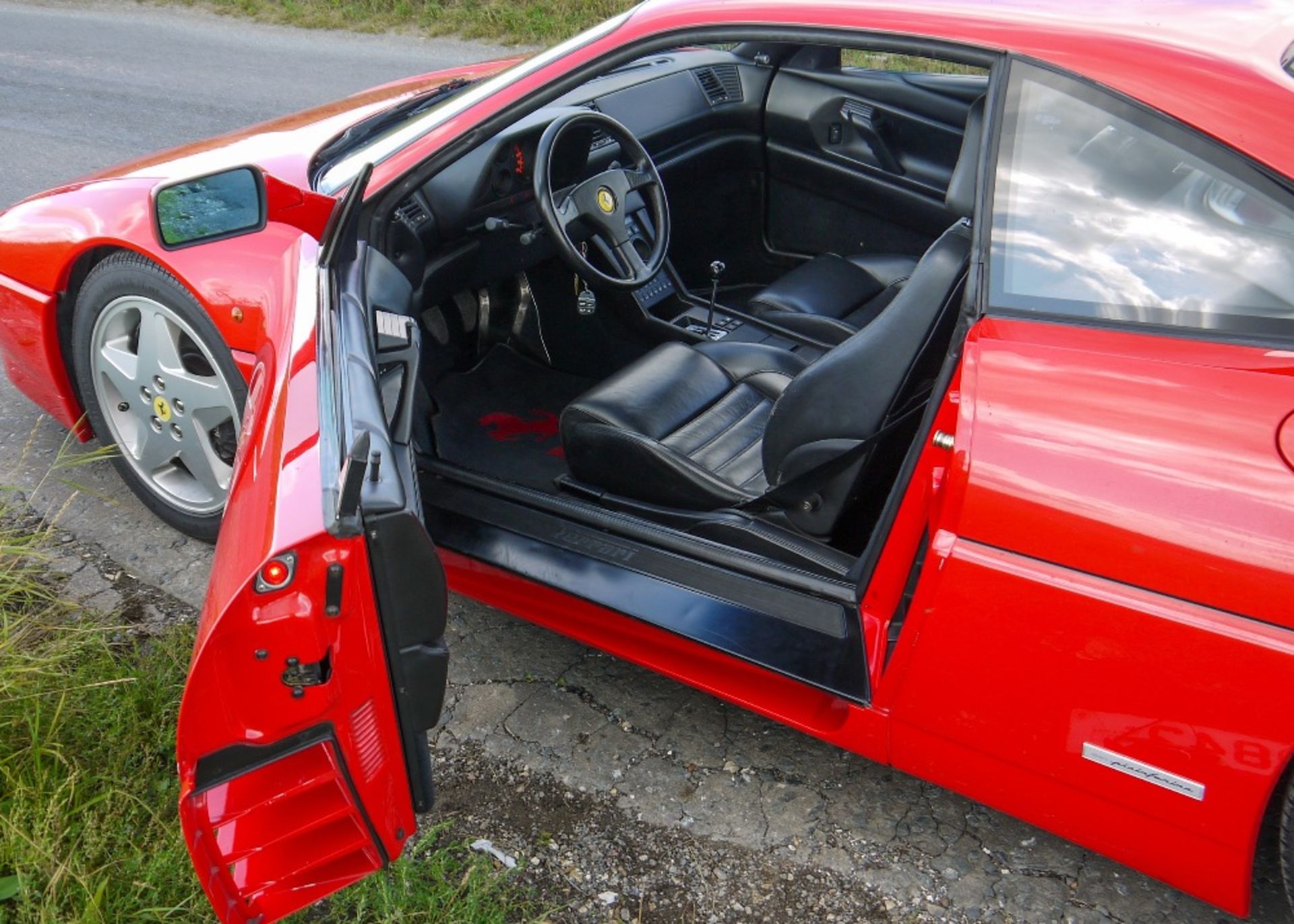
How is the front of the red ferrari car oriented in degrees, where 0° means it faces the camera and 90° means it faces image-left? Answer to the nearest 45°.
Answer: approximately 135°
